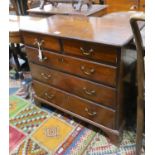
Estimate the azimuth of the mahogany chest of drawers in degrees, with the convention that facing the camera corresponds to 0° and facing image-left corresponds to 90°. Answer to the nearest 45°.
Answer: approximately 45°

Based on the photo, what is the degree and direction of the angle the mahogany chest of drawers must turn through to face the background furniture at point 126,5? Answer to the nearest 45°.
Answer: approximately 180°

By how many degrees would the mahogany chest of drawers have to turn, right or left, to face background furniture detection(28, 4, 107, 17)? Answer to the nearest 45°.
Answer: approximately 135° to its right
